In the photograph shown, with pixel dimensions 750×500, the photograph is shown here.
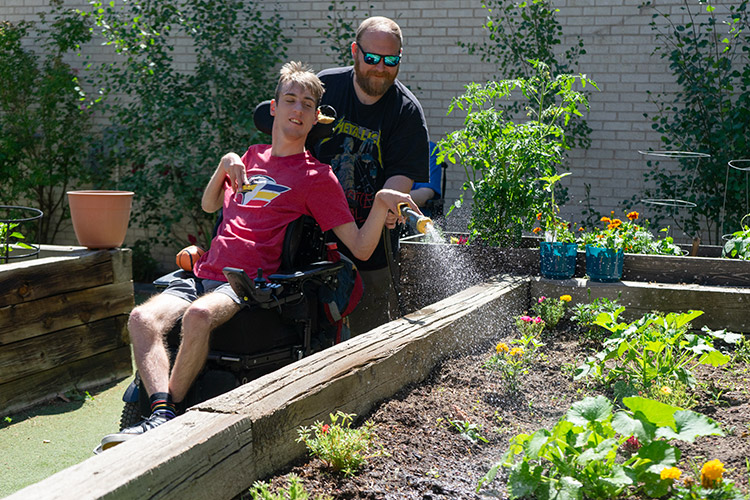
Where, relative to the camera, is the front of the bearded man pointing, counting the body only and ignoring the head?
toward the camera

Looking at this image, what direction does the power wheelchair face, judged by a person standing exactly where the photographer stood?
facing the viewer and to the left of the viewer

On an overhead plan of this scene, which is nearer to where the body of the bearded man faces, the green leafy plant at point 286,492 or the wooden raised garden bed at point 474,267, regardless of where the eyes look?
the green leafy plant

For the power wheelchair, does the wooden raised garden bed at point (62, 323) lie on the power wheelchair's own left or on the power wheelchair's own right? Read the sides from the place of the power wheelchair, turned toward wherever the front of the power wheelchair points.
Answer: on the power wheelchair's own right

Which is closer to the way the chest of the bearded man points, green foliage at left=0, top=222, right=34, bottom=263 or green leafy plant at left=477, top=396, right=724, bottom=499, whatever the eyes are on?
the green leafy plant

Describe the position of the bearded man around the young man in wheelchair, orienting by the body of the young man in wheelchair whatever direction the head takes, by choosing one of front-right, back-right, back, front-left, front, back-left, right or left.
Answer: back

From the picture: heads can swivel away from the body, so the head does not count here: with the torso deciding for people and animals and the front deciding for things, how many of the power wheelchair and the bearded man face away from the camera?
0

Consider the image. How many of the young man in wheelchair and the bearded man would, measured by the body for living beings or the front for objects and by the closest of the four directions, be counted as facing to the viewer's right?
0

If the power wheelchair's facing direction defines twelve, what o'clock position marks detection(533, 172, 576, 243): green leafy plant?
The green leafy plant is roughly at 6 o'clock from the power wheelchair.

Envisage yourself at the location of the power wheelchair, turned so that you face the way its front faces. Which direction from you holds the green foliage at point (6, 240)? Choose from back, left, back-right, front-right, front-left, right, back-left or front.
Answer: right

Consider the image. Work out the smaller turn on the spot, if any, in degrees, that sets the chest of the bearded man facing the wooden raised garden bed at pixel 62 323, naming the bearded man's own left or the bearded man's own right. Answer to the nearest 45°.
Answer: approximately 90° to the bearded man's own right
